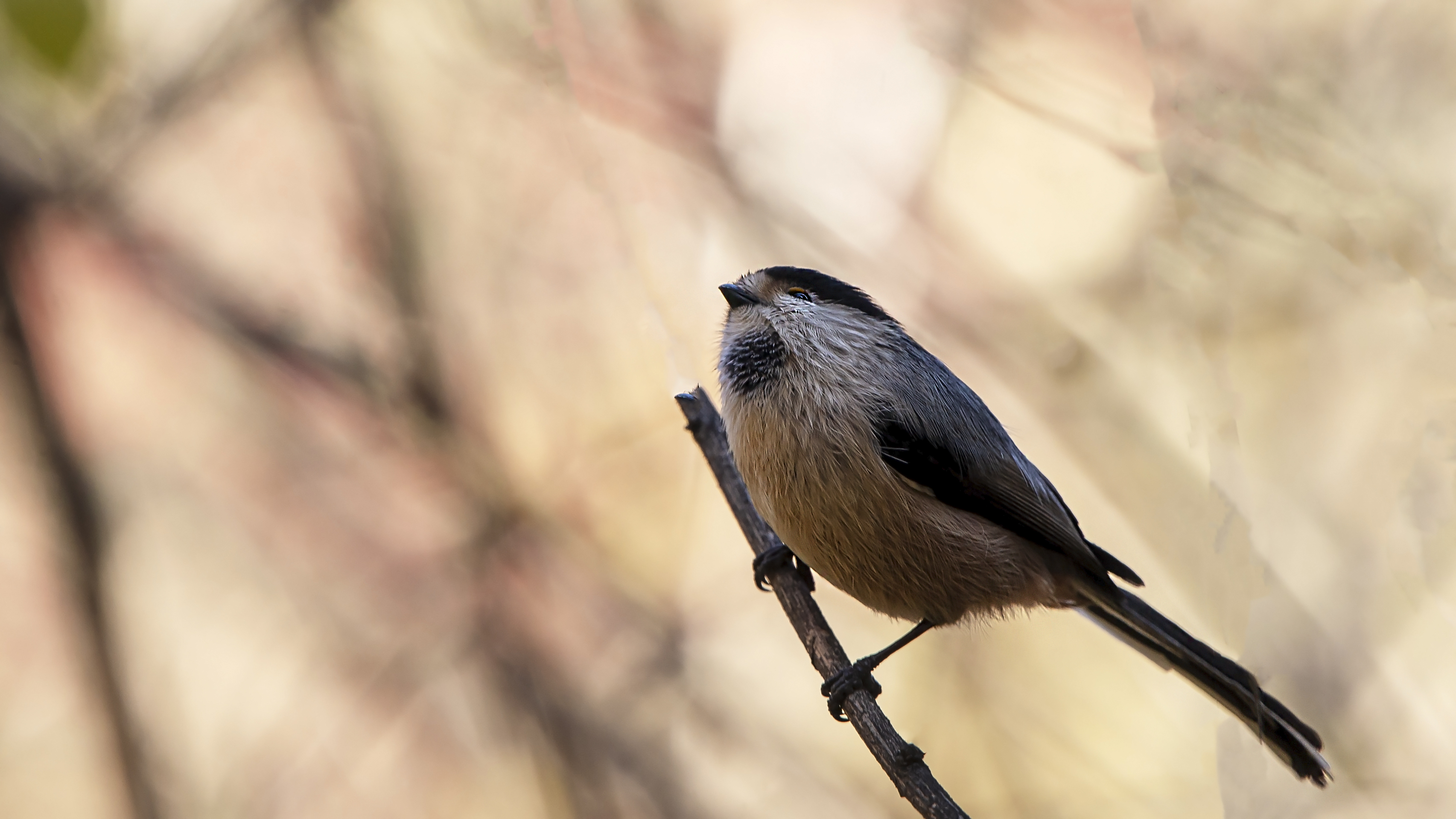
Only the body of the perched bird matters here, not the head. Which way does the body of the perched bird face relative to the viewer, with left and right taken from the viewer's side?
facing to the left of the viewer

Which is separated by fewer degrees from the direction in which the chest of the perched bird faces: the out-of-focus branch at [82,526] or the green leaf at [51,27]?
the out-of-focus branch
